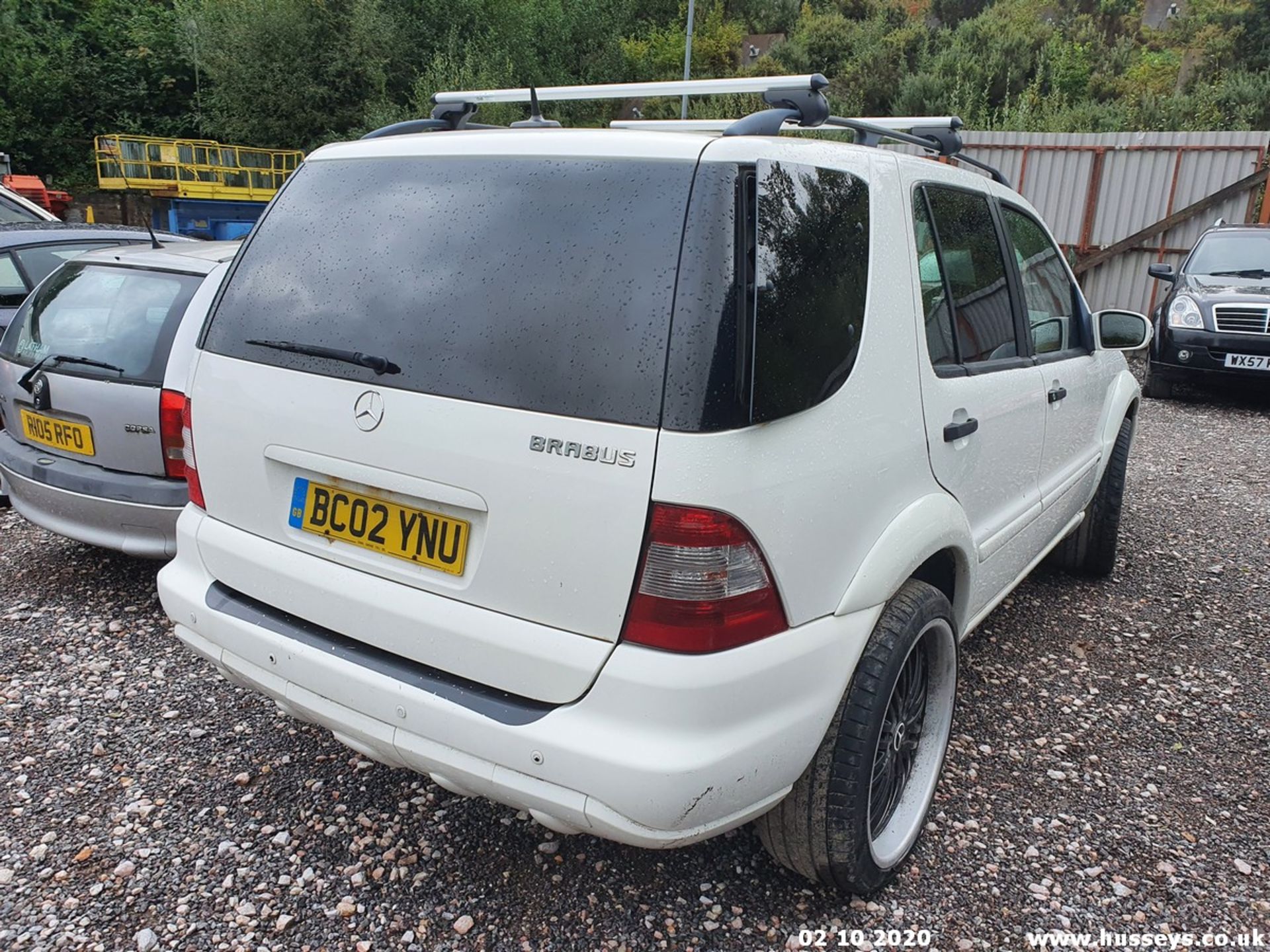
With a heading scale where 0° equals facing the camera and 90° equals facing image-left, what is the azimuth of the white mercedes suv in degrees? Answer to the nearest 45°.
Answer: approximately 225°

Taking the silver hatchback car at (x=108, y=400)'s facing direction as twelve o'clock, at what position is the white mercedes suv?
The white mercedes suv is roughly at 4 o'clock from the silver hatchback car.

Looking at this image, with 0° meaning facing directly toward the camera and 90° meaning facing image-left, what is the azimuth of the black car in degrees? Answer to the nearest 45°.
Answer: approximately 0°

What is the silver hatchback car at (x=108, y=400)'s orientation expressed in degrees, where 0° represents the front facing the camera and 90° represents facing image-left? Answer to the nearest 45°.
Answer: approximately 225°

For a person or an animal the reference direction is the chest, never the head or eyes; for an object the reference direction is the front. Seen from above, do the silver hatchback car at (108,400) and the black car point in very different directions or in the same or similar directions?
very different directions

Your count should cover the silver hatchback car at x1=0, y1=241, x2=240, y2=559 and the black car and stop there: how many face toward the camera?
1

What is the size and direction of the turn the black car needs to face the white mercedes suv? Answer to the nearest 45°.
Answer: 0° — it already faces it

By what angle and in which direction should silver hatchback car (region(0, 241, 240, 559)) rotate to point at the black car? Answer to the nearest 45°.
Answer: approximately 45° to its right

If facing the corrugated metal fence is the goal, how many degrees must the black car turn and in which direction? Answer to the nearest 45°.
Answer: approximately 180°

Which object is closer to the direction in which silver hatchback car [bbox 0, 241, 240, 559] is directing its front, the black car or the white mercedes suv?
the black car

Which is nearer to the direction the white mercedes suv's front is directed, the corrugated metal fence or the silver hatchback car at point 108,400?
the corrugated metal fence

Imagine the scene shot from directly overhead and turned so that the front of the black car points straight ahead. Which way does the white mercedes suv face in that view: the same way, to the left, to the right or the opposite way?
the opposite way

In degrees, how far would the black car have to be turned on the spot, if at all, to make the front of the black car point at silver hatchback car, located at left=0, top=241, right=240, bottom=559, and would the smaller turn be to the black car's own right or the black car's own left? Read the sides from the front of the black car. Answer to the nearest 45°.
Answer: approximately 45° to the black car's own right

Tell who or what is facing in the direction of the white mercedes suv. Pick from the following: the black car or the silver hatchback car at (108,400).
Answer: the black car
